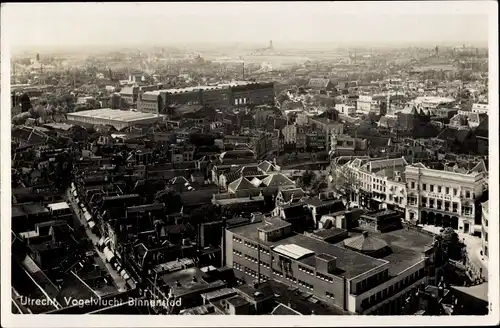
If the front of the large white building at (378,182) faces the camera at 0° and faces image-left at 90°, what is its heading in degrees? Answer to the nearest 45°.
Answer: approximately 45°
